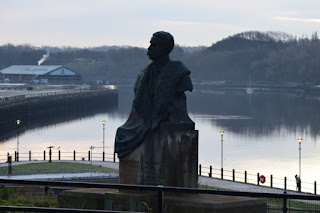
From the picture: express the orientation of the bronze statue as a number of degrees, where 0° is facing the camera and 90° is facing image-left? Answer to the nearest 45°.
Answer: approximately 45°
